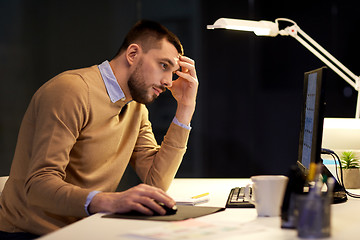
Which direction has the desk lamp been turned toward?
to the viewer's left

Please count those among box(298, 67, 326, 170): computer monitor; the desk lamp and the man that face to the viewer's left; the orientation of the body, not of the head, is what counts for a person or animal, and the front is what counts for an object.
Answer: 2

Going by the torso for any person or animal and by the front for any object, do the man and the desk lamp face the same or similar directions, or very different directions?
very different directions

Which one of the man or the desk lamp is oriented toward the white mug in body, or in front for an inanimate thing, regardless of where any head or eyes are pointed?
the man

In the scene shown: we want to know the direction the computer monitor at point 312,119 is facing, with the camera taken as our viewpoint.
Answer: facing to the left of the viewer

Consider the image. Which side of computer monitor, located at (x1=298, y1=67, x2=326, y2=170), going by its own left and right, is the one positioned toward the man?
front

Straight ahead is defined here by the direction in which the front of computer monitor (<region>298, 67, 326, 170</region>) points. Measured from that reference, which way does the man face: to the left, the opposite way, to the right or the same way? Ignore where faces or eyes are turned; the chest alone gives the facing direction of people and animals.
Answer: the opposite way

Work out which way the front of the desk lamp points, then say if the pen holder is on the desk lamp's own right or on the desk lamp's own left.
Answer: on the desk lamp's own left

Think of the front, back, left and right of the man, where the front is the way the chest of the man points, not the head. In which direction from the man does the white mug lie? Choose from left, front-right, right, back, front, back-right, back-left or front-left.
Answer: front

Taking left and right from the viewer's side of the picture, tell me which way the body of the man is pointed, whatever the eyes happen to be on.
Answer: facing the viewer and to the right of the viewer

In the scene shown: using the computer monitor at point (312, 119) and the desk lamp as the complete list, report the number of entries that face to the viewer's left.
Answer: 2
